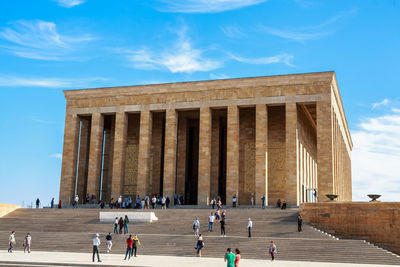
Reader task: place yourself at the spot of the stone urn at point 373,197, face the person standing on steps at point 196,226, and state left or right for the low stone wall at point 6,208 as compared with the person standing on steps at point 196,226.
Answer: right
